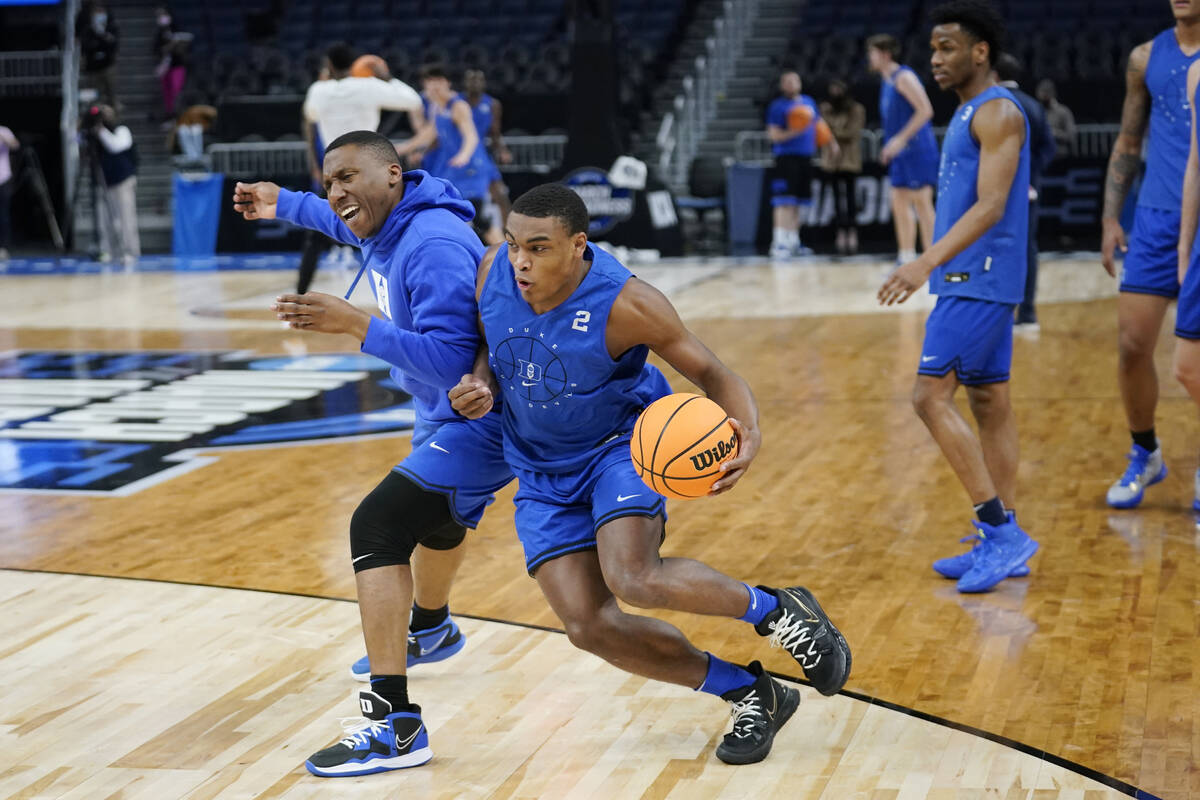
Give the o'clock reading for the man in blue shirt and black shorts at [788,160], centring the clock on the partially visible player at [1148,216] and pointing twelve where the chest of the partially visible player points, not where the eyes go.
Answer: The man in blue shirt and black shorts is roughly at 4 o'clock from the partially visible player.

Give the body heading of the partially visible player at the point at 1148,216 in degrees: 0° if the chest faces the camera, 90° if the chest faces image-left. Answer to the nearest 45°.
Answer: approximately 45°

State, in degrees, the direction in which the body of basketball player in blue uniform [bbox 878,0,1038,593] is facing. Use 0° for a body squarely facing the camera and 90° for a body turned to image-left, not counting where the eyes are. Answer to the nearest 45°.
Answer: approximately 90°

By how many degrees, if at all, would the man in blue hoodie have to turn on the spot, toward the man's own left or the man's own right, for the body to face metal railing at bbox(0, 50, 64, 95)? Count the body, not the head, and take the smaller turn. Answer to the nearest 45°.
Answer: approximately 90° to the man's own right

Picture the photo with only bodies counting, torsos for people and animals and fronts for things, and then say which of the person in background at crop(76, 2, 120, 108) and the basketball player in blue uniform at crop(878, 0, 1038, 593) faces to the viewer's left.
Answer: the basketball player in blue uniform

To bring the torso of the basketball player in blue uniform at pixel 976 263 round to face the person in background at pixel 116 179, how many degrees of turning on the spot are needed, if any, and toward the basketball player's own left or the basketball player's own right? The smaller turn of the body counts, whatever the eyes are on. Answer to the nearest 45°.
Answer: approximately 45° to the basketball player's own right

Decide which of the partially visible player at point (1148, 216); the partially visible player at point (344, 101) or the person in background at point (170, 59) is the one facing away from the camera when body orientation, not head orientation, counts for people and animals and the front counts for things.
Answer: the partially visible player at point (344, 101)

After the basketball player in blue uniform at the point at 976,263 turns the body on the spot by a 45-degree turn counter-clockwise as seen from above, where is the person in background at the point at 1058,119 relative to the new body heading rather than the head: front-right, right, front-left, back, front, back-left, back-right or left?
back-right

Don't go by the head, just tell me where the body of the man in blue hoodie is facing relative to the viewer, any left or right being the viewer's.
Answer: facing to the left of the viewer

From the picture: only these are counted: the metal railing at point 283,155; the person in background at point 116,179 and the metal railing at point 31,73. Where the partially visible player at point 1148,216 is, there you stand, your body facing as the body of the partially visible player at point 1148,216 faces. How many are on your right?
3

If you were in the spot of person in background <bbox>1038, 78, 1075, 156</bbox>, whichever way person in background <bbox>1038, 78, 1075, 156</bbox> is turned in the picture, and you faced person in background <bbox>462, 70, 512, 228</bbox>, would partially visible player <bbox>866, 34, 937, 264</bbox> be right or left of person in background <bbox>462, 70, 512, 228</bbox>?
left
